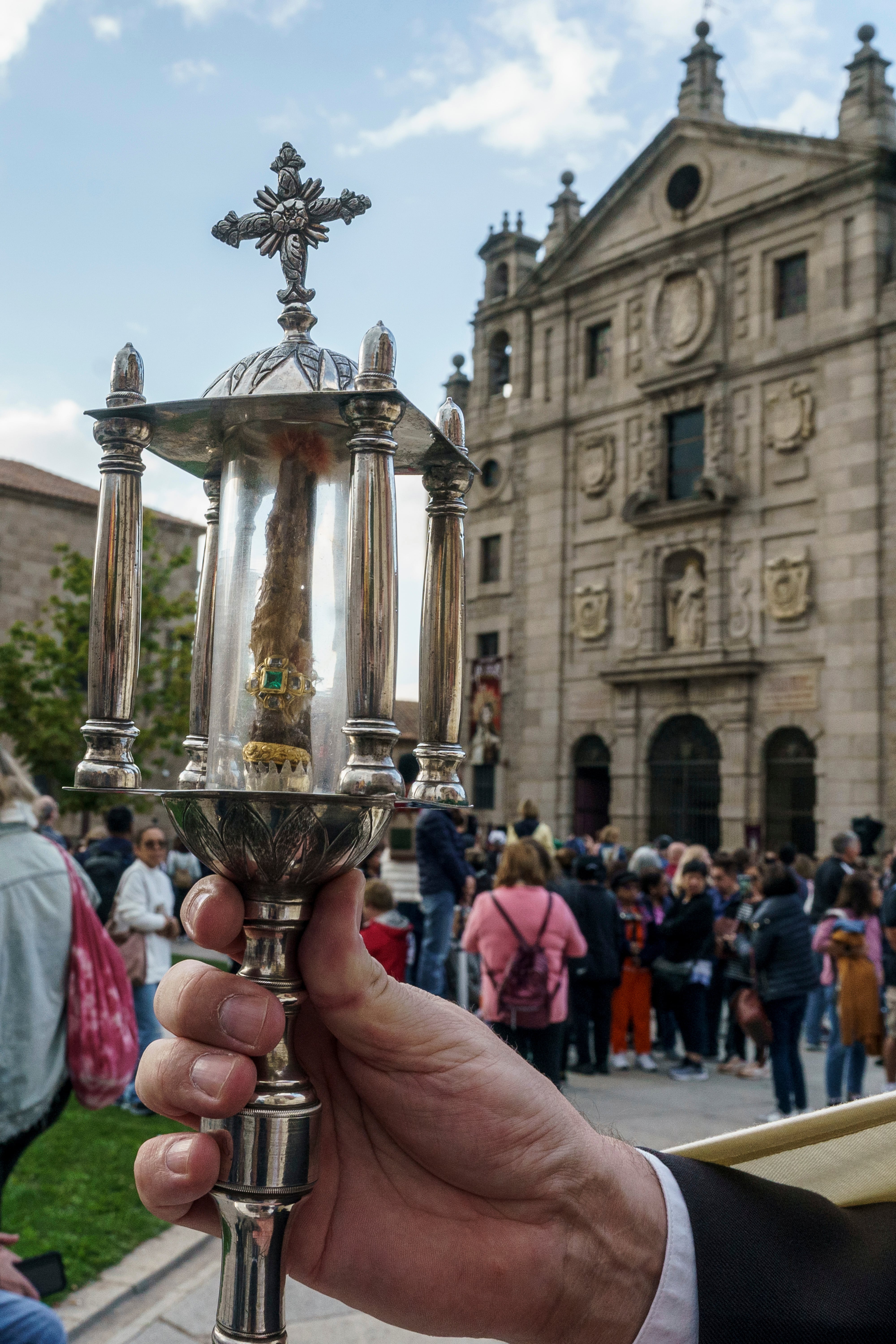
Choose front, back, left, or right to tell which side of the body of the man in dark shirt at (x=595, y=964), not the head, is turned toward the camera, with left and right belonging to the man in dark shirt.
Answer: back

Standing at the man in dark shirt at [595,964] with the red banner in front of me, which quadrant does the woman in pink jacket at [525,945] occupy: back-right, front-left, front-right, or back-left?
back-left

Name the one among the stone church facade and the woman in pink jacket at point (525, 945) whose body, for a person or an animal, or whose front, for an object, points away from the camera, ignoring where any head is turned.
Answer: the woman in pink jacket

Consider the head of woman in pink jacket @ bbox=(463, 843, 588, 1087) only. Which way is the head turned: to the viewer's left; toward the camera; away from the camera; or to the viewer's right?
away from the camera

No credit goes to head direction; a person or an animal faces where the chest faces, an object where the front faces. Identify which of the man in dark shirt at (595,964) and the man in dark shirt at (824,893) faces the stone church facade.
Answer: the man in dark shirt at (595,964)

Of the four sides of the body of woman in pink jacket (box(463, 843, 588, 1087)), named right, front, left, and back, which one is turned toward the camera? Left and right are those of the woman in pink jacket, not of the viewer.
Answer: back

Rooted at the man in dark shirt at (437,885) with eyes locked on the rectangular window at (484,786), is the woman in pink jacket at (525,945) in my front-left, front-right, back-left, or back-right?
back-right

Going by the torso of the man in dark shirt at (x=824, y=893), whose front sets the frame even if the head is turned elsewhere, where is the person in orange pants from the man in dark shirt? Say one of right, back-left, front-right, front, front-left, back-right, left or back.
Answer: back-right

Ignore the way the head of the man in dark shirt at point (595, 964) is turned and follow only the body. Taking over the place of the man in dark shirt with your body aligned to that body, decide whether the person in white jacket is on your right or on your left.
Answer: on your left
